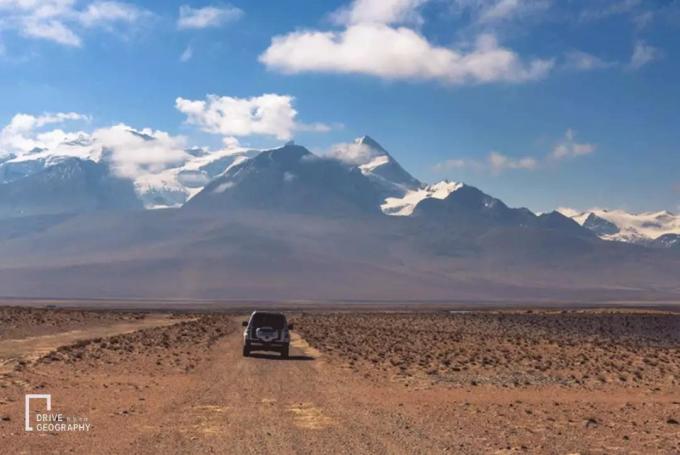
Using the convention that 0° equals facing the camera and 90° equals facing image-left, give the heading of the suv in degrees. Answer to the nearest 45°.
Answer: approximately 180°
